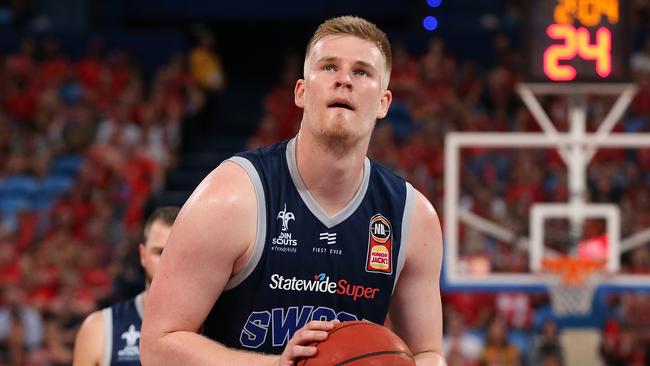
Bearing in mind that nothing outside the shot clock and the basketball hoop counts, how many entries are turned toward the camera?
2

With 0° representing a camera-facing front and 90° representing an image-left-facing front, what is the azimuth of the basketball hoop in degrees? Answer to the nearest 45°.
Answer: approximately 0°

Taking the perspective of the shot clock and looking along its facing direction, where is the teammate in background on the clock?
The teammate in background is roughly at 1 o'clock from the shot clock.

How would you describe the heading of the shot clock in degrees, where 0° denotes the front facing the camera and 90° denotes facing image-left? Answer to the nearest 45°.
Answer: approximately 0°

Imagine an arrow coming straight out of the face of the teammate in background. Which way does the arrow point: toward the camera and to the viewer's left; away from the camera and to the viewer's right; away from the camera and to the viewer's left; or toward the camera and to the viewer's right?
toward the camera and to the viewer's right

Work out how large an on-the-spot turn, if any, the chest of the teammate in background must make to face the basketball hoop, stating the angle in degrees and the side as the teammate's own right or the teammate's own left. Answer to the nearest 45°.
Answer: approximately 135° to the teammate's own left

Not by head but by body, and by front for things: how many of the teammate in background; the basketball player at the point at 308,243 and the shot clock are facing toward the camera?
3

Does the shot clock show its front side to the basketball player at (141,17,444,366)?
yes
